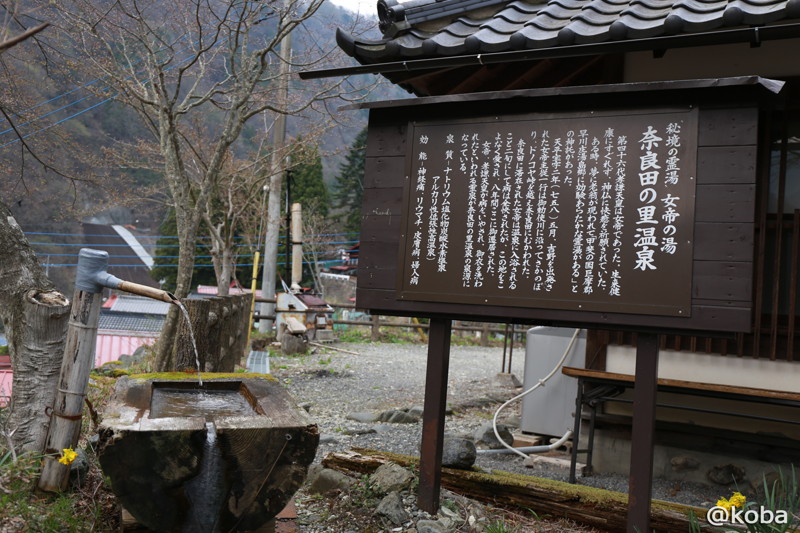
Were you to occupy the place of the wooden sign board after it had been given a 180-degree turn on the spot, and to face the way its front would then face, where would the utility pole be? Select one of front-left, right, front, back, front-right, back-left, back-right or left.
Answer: front-left

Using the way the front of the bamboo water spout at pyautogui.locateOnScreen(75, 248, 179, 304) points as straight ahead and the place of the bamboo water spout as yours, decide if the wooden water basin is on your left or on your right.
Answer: on your right

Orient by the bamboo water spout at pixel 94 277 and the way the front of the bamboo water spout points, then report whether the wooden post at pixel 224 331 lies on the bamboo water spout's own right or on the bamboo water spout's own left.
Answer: on the bamboo water spout's own left

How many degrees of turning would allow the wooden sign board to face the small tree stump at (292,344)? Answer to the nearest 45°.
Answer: approximately 135° to its right

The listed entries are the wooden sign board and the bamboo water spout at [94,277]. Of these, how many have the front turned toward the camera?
1

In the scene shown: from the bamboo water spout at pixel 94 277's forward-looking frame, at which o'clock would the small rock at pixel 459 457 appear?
The small rock is roughly at 12 o'clock from the bamboo water spout.

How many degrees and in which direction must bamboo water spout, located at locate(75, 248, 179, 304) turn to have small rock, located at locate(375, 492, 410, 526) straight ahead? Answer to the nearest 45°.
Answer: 0° — it already faces it

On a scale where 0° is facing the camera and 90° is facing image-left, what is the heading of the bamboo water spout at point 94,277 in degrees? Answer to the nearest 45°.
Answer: approximately 270°

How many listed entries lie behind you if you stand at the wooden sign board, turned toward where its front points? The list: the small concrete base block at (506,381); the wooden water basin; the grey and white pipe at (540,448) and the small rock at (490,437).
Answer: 3

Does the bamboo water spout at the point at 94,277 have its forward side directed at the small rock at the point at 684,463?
yes

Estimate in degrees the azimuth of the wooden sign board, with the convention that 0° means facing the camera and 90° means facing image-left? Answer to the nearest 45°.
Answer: approximately 0°

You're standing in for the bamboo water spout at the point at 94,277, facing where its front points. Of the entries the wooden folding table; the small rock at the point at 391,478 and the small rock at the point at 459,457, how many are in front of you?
3

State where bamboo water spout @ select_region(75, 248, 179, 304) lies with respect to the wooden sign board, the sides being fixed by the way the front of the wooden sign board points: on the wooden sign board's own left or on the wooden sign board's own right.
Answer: on the wooden sign board's own right
